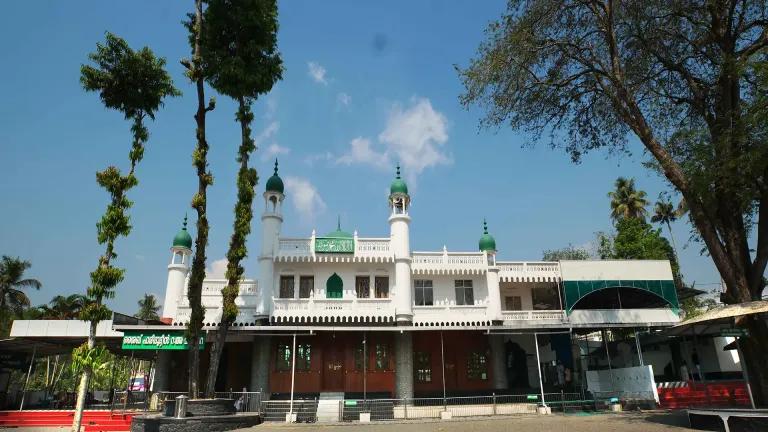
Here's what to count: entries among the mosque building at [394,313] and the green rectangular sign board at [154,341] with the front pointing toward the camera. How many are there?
2

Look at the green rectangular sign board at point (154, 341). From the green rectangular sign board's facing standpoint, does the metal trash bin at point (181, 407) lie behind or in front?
in front

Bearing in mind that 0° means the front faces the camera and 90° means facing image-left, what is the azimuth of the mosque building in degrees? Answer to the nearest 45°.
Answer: approximately 0°

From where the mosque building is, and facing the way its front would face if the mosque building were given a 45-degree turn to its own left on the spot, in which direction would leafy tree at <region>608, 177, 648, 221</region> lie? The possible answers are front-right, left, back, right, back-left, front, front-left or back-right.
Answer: left

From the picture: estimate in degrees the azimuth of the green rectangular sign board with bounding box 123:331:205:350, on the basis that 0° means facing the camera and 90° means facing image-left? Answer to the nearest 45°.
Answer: approximately 0°

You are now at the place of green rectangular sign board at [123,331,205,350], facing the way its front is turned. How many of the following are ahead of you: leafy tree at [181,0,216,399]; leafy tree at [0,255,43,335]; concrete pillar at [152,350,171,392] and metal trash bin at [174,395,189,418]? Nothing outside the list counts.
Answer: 2
